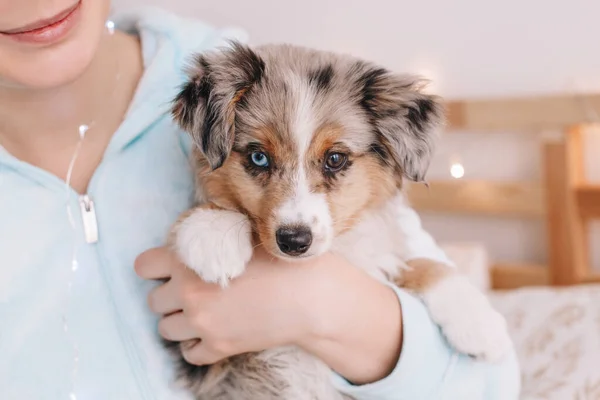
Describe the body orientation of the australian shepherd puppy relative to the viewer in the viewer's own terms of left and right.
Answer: facing the viewer

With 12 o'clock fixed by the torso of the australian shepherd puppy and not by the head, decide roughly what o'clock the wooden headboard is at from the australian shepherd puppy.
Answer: The wooden headboard is roughly at 7 o'clock from the australian shepherd puppy.

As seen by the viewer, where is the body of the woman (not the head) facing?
toward the camera

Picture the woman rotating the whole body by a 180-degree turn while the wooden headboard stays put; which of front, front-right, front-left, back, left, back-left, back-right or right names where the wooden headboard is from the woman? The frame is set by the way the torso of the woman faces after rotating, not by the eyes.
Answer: front-right
